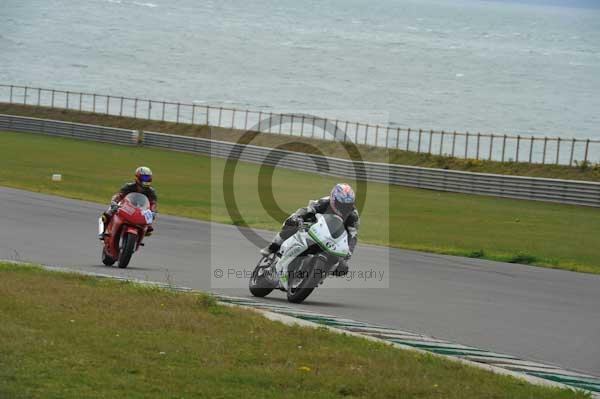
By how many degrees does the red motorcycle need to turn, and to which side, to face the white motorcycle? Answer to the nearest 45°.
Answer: approximately 45° to its left

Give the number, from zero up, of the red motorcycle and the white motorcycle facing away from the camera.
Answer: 0

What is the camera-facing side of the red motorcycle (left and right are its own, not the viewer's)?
front
